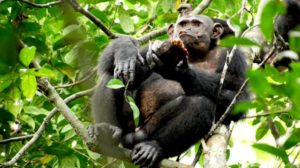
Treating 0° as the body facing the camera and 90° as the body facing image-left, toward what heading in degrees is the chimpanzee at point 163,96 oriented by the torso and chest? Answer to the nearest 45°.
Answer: approximately 45°

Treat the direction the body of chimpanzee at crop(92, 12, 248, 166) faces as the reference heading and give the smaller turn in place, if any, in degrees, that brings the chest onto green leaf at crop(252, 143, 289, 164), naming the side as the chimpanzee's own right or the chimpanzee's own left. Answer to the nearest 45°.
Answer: approximately 45° to the chimpanzee's own left

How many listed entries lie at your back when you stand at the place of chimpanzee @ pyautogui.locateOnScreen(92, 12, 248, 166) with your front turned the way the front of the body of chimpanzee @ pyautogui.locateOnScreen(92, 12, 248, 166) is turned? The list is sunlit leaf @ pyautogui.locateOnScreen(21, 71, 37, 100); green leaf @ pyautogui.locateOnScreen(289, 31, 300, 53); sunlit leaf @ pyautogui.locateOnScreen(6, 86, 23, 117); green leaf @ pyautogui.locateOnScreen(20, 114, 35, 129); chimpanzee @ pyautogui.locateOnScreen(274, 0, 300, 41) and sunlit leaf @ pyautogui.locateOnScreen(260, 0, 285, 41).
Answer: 3

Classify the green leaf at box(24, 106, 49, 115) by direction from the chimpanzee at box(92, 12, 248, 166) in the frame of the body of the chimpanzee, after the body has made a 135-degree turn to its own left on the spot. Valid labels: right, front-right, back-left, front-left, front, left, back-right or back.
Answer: back

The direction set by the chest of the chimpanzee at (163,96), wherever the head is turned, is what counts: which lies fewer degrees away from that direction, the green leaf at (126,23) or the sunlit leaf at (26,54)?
the sunlit leaf

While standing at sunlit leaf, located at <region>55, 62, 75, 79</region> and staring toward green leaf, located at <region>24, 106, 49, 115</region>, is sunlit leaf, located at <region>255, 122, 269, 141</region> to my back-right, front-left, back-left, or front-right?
back-left

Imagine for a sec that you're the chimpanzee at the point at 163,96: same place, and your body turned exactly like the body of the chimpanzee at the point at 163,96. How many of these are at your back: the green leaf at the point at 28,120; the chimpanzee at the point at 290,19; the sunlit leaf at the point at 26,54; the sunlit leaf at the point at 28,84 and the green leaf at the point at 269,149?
1

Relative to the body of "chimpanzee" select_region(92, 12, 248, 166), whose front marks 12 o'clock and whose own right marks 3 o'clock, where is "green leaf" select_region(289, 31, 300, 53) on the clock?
The green leaf is roughly at 10 o'clock from the chimpanzee.

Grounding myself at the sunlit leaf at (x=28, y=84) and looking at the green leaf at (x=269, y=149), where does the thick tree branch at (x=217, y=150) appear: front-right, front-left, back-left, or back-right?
front-left

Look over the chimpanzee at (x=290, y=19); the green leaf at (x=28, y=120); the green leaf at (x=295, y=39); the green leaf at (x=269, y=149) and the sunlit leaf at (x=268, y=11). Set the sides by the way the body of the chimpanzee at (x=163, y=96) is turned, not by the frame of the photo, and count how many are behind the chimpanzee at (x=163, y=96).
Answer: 1

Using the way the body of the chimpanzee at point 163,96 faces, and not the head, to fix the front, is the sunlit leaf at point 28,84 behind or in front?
in front

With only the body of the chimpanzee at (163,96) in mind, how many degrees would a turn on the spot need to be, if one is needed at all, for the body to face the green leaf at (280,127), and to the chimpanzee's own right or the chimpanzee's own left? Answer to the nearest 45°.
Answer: approximately 135° to the chimpanzee's own left

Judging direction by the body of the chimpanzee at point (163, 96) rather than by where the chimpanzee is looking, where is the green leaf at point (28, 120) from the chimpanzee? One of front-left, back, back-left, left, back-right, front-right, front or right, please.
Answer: front-right

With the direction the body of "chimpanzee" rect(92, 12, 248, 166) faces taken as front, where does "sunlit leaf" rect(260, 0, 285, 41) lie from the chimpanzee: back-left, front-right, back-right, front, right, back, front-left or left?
front-left
